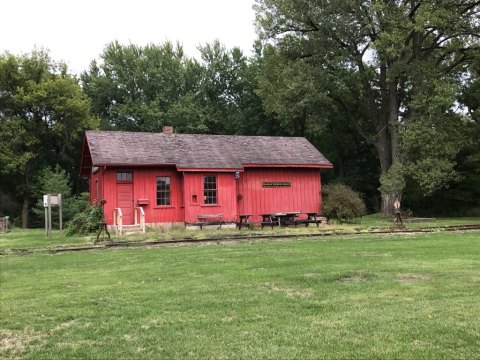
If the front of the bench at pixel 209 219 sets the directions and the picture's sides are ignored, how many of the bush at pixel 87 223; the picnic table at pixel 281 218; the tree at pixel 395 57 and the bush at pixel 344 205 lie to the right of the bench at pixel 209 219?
1

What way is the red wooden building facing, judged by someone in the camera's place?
facing the viewer

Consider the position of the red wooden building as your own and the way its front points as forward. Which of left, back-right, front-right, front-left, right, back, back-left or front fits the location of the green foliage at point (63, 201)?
back-right

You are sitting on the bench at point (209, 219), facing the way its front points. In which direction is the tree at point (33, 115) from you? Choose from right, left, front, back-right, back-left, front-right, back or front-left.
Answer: back-right

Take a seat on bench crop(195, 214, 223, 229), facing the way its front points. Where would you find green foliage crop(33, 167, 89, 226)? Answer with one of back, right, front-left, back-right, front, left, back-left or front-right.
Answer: back-right

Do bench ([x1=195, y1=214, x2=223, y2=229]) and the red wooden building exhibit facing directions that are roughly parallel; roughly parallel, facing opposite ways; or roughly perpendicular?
roughly parallel

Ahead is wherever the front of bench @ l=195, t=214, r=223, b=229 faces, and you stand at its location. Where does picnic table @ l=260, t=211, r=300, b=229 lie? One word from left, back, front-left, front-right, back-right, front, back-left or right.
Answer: left

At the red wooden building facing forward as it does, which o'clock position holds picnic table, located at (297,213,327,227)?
The picnic table is roughly at 9 o'clock from the red wooden building.

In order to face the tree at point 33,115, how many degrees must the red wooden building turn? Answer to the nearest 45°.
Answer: approximately 135° to its right

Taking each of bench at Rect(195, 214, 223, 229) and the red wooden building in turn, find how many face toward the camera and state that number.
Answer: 2

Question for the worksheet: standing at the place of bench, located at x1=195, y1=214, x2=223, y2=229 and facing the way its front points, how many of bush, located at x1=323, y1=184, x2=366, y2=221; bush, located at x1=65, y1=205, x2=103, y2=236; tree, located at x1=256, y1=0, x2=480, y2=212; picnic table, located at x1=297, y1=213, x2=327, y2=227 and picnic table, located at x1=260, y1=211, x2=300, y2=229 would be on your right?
1

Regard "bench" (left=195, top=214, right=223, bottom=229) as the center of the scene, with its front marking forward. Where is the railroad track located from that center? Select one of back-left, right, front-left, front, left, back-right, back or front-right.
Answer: front

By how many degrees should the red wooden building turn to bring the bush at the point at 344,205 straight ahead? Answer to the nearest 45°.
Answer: approximately 90° to its left

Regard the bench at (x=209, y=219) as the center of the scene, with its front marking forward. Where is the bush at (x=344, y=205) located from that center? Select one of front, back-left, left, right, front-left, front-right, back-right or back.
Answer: left
